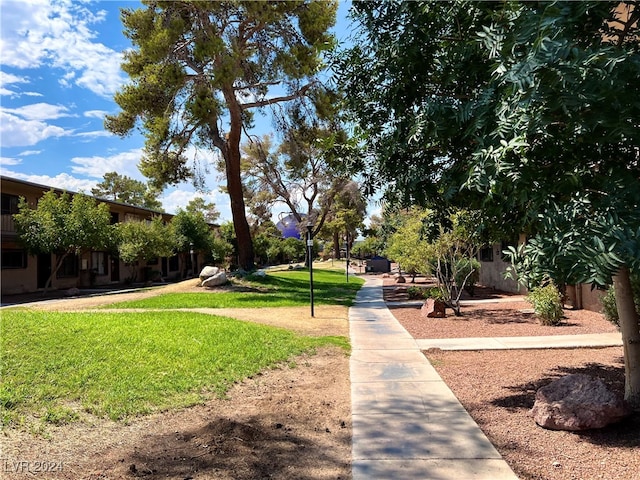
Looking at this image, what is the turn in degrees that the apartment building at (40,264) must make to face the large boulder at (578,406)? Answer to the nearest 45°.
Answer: approximately 45° to its right

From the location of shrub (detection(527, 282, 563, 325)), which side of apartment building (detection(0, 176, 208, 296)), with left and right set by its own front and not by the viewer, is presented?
front

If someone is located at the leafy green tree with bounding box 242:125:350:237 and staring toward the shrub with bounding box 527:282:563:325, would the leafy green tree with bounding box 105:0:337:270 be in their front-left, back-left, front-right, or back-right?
front-right

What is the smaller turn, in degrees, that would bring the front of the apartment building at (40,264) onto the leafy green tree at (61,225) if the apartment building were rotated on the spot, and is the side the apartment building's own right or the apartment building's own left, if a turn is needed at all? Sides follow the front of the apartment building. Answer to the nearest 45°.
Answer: approximately 45° to the apartment building's own right

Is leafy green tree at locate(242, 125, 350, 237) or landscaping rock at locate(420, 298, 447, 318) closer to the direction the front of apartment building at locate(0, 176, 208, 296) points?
the landscaping rock

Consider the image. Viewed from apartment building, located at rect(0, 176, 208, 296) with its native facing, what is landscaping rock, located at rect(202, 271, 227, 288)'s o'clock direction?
The landscaping rock is roughly at 12 o'clock from the apartment building.

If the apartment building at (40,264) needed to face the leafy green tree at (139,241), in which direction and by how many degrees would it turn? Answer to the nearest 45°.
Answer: approximately 45° to its left

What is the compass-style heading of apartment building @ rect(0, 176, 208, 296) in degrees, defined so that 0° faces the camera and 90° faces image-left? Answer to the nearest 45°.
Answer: approximately 315°
